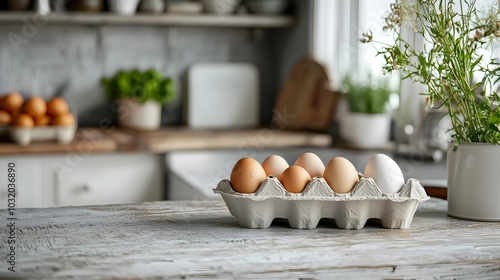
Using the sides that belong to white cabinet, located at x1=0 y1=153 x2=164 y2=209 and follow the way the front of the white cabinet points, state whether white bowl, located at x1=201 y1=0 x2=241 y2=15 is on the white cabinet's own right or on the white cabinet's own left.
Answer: on the white cabinet's own left

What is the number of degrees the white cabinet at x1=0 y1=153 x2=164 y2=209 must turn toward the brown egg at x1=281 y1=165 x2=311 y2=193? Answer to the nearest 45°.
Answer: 0° — it already faces it

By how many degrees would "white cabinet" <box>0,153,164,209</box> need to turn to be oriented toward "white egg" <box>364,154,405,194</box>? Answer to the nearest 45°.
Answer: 0° — it already faces it

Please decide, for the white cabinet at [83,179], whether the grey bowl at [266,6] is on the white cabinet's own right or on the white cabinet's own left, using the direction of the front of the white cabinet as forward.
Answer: on the white cabinet's own left

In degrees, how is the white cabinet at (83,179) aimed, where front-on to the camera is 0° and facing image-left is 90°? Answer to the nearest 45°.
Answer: approximately 0°

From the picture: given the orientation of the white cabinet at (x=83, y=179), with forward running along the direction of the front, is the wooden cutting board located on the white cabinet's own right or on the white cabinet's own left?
on the white cabinet's own left

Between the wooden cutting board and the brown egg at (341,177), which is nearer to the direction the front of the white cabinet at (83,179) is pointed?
the brown egg

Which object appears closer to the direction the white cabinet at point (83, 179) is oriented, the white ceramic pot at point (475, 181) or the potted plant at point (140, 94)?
the white ceramic pot
